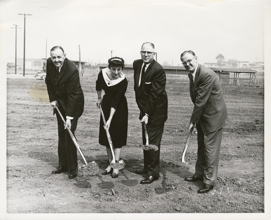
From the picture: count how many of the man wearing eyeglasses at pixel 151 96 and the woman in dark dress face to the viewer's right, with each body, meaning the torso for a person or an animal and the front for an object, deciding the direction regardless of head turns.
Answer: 0

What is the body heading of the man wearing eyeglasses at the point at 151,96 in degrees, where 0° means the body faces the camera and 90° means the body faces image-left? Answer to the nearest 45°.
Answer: approximately 45°

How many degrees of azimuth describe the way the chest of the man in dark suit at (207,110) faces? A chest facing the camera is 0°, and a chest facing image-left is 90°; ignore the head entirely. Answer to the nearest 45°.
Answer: approximately 45°

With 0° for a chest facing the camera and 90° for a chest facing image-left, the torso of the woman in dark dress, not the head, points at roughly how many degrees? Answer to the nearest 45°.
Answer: approximately 0°

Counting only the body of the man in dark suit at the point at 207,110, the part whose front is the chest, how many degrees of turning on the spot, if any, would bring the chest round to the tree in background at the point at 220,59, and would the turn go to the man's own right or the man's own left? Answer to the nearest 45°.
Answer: approximately 135° to the man's own right

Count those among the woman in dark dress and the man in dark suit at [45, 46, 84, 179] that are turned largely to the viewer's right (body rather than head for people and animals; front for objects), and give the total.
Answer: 0
